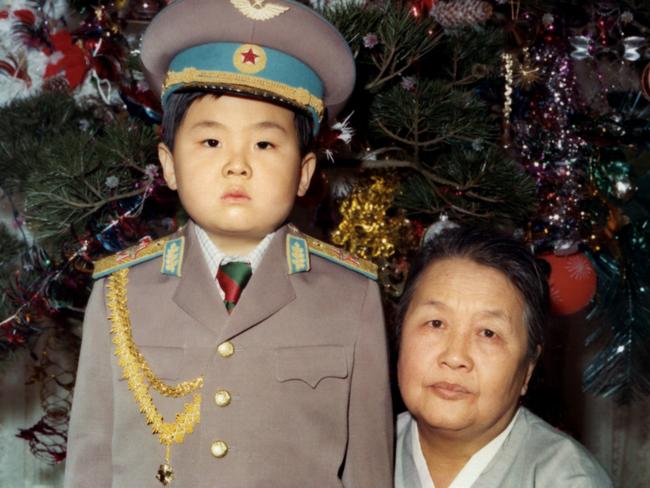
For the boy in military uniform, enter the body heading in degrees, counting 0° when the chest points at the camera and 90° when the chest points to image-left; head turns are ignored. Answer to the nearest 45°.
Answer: approximately 0°

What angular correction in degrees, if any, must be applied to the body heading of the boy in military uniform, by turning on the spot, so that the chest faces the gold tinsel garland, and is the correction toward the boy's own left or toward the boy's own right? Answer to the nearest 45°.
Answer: approximately 135° to the boy's own left
